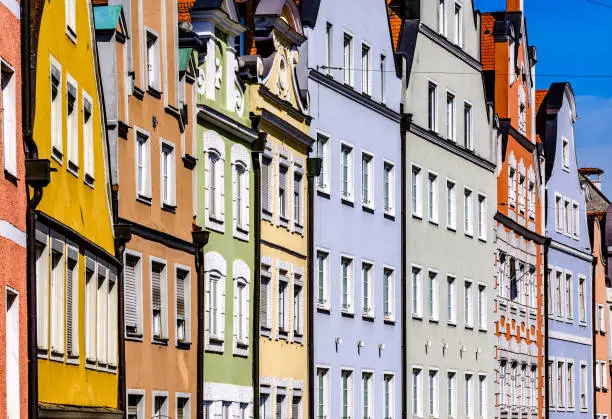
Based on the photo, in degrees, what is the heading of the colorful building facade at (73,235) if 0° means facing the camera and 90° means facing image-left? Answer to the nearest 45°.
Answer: approximately 315°

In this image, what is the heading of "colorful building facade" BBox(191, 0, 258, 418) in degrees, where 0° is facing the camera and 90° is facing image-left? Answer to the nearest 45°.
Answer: approximately 315°

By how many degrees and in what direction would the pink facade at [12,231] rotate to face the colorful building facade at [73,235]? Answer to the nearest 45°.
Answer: approximately 135° to its left

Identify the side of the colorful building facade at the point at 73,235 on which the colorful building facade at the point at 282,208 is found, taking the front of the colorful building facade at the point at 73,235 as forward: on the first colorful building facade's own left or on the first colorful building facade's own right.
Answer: on the first colorful building facade's own left

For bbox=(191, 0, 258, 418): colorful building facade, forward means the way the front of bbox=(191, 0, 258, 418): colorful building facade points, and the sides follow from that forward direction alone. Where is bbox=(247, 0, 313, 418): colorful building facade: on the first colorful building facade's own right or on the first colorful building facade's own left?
on the first colorful building facade's own left

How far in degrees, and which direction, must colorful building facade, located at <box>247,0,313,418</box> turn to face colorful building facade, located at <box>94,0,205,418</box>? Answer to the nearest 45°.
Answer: approximately 45° to its right

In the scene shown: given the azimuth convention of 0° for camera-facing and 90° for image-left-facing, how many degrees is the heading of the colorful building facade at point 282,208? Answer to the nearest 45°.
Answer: approximately 315°
